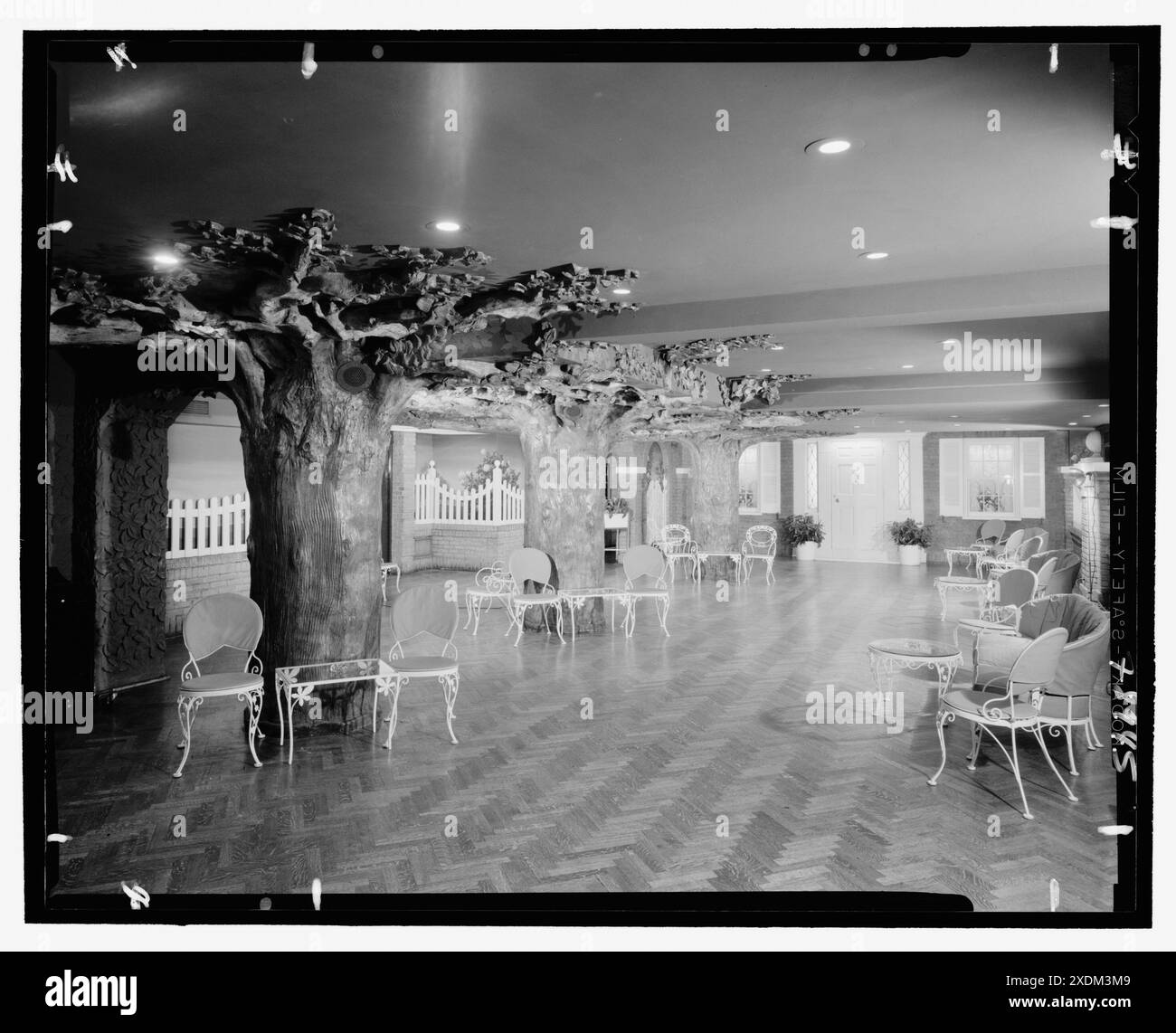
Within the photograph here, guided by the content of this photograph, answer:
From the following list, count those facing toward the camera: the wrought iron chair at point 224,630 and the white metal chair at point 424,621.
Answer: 2

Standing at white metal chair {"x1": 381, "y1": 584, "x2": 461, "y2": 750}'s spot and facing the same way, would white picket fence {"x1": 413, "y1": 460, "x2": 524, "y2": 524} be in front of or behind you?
behind

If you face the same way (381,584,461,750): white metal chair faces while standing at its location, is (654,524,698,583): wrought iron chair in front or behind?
behind

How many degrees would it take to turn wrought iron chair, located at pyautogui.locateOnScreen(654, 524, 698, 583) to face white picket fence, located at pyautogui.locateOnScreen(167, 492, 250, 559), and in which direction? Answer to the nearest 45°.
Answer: approximately 90° to its right

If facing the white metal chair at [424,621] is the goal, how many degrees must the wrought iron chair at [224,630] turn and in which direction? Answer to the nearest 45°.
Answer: approximately 90° to its left

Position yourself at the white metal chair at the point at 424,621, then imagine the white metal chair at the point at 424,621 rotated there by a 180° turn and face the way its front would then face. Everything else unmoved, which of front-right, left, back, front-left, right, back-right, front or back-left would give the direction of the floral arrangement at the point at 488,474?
front

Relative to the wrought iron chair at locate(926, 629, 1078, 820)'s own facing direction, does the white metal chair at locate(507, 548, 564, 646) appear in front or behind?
in front

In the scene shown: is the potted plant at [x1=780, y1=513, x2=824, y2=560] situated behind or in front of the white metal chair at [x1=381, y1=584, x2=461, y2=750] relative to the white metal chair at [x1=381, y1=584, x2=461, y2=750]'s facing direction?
behind

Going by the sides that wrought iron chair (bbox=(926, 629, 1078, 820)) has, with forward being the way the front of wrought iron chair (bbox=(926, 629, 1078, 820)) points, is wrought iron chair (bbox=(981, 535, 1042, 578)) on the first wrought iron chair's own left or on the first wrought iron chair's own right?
on the first wrought iron chair's own right
